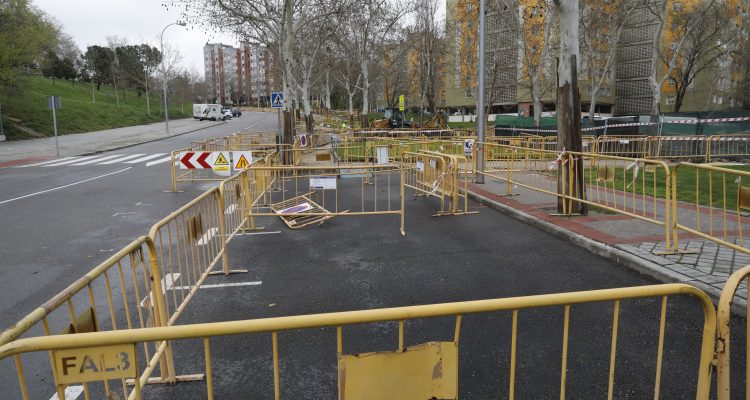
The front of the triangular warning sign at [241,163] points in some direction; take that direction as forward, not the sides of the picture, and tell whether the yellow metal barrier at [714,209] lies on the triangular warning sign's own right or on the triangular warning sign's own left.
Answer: on the triangular warning sign's own left

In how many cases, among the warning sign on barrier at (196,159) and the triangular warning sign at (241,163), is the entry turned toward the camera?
2

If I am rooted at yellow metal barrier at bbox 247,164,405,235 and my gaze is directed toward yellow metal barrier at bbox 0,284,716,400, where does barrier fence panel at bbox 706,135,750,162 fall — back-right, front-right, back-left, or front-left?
back-left

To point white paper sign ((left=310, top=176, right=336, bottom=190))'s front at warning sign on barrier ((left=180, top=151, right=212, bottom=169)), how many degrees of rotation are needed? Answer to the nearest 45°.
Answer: approximately 135° to its right

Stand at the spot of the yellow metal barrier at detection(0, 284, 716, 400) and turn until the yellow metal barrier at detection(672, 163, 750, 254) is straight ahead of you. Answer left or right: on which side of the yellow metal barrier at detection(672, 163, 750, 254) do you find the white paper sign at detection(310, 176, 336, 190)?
left

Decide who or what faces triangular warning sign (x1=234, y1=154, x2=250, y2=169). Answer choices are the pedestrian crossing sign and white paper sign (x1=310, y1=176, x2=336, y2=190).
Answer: the pedestrian crossing sign

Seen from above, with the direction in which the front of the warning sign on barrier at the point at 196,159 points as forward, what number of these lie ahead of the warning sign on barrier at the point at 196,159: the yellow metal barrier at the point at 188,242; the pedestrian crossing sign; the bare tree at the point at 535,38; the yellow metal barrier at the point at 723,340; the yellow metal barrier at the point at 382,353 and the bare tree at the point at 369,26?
3

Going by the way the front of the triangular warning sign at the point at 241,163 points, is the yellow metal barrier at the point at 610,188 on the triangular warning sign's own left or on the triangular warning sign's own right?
on the triangular warning sign's own left
